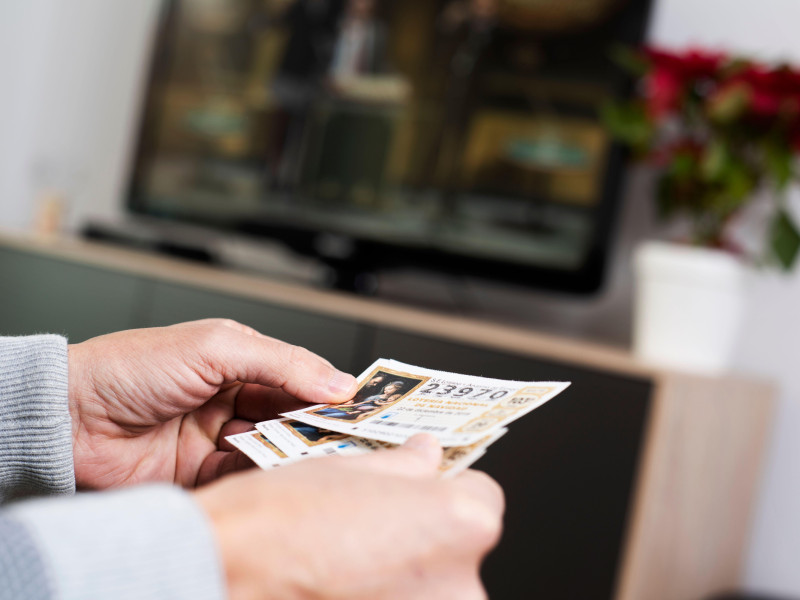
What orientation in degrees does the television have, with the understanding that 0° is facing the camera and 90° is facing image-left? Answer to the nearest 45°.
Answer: approximately 0°

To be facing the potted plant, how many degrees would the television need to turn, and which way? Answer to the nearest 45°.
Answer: approximately 45° to its left
